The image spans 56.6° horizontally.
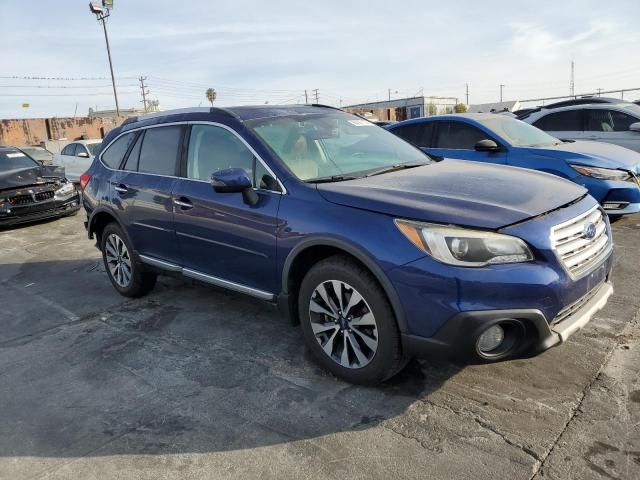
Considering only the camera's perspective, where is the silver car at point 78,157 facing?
facing the viewer and to the right of the viewer

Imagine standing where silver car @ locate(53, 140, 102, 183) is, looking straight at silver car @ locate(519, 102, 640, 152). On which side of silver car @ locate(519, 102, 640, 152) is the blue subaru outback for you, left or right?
right

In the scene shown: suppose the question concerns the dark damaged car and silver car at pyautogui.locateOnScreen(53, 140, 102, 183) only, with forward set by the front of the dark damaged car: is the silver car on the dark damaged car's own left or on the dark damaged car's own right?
on the dark damaged car's own left

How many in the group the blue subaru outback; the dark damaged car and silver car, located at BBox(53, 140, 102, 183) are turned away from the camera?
0

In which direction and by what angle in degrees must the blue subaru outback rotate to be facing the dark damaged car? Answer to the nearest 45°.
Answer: approximately 180°

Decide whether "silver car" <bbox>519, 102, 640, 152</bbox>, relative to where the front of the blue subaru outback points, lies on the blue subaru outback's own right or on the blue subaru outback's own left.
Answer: on the blue subaru outback's own left

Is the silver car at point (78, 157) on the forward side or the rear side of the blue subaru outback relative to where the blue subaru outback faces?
on the rear side

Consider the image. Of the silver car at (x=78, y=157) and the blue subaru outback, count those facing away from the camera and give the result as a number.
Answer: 0

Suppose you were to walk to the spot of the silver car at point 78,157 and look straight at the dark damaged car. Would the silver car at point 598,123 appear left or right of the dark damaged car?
left

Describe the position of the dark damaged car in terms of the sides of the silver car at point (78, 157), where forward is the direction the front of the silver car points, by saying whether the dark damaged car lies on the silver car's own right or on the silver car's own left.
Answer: on the silver car's own right

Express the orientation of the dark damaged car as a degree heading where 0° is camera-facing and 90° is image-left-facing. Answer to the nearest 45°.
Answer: approximately 315°
